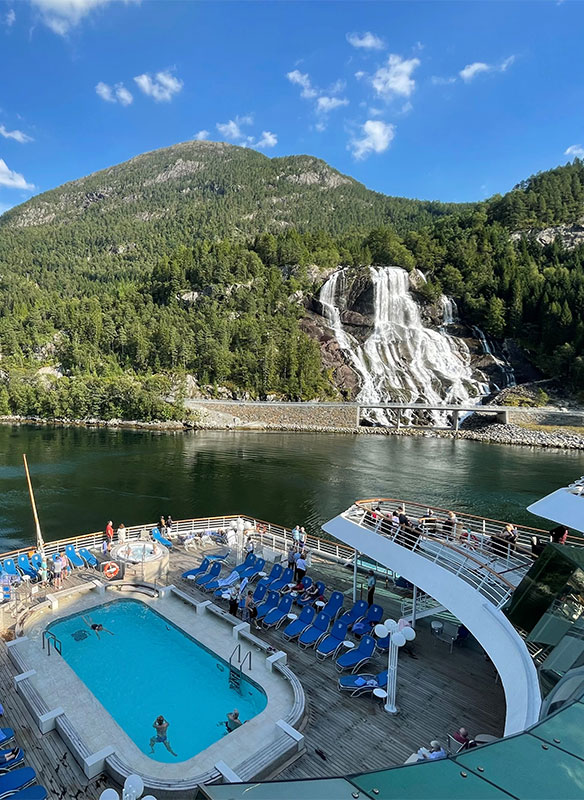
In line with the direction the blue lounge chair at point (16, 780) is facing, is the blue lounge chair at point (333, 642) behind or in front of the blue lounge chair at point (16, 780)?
in front

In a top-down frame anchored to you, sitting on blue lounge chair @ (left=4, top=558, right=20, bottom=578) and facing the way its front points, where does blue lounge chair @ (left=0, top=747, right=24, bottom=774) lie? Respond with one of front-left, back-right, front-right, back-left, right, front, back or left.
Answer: front-right

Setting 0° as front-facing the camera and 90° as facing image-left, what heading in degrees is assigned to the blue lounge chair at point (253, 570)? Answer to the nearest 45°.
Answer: approximately 45°

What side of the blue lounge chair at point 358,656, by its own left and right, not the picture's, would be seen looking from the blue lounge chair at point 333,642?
right

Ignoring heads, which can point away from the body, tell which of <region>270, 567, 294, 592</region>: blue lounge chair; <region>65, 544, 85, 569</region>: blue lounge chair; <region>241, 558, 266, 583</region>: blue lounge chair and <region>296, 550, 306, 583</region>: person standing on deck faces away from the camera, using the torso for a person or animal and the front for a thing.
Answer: the person standing on deck

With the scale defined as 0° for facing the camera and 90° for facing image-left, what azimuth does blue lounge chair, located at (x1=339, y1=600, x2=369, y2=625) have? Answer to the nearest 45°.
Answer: approximately 45°

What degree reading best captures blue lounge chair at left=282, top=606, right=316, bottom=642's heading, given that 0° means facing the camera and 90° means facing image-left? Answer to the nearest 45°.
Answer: approximately 45°

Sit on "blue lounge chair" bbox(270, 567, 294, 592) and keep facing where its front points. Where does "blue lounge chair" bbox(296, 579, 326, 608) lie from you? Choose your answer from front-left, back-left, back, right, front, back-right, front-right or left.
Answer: left

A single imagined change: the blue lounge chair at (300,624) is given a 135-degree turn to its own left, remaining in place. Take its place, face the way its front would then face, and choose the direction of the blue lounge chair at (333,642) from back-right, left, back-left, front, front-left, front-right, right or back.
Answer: front-right

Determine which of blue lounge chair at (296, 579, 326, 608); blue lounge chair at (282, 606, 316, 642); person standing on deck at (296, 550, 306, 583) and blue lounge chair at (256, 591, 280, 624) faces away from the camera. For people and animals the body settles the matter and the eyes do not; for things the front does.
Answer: the person standing on deck

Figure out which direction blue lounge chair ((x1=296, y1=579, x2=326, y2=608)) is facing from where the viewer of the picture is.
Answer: facing the viewer and to the left of the viewer

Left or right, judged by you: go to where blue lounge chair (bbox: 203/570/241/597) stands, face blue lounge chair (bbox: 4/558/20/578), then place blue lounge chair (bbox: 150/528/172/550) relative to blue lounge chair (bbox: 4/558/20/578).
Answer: right

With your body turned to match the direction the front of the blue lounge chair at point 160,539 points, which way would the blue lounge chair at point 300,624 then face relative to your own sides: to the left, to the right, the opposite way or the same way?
to the right

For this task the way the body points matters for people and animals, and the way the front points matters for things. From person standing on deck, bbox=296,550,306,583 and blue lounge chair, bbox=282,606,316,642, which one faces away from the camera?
the person standing on deck

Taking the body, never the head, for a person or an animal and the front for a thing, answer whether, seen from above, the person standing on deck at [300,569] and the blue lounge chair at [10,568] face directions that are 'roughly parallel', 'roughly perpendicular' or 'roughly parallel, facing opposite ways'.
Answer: roughly perpendicular

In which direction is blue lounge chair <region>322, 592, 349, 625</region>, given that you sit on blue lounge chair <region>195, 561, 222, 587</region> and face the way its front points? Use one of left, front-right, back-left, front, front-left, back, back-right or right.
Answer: left

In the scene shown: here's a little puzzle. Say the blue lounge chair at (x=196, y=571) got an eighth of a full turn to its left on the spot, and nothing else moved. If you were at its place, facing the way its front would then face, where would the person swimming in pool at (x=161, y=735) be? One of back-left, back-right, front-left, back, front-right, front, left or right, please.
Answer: front
